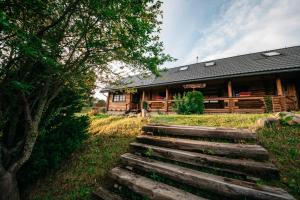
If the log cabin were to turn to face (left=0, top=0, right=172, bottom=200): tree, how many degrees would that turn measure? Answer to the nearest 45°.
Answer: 0° — it already faces it

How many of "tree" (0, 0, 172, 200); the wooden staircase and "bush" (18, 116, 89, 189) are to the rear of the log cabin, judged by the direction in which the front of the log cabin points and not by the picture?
0

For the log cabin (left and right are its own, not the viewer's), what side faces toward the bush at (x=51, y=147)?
front

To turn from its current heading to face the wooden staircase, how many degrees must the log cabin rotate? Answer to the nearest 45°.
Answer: approximately 45° to its left

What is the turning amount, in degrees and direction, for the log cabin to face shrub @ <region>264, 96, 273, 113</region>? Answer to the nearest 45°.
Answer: approximately 45° to its left

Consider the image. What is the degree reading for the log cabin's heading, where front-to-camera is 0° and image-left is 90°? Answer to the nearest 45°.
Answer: approximately 45°
